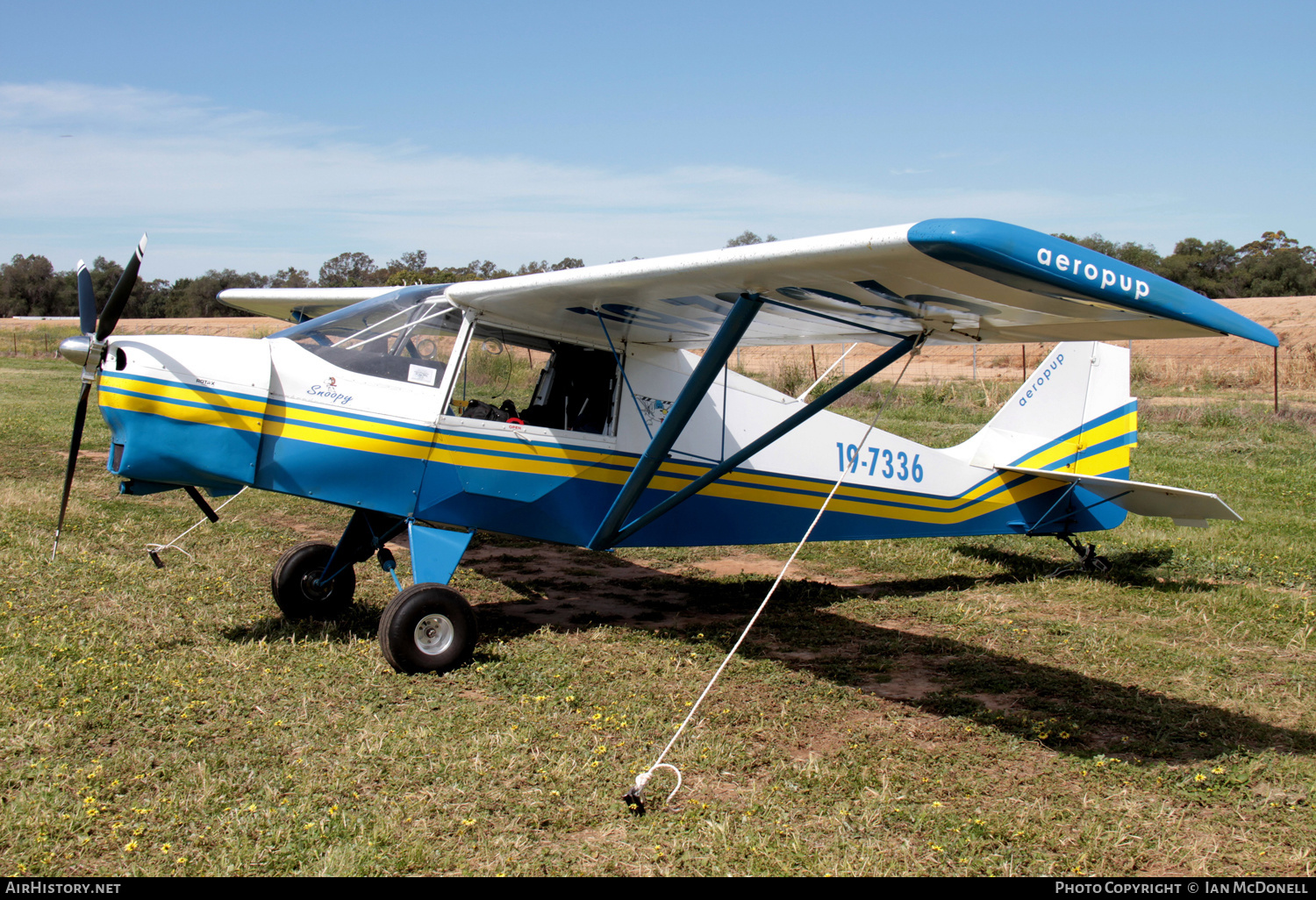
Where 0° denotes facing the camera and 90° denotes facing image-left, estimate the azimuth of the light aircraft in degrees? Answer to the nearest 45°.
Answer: approximately 45°
